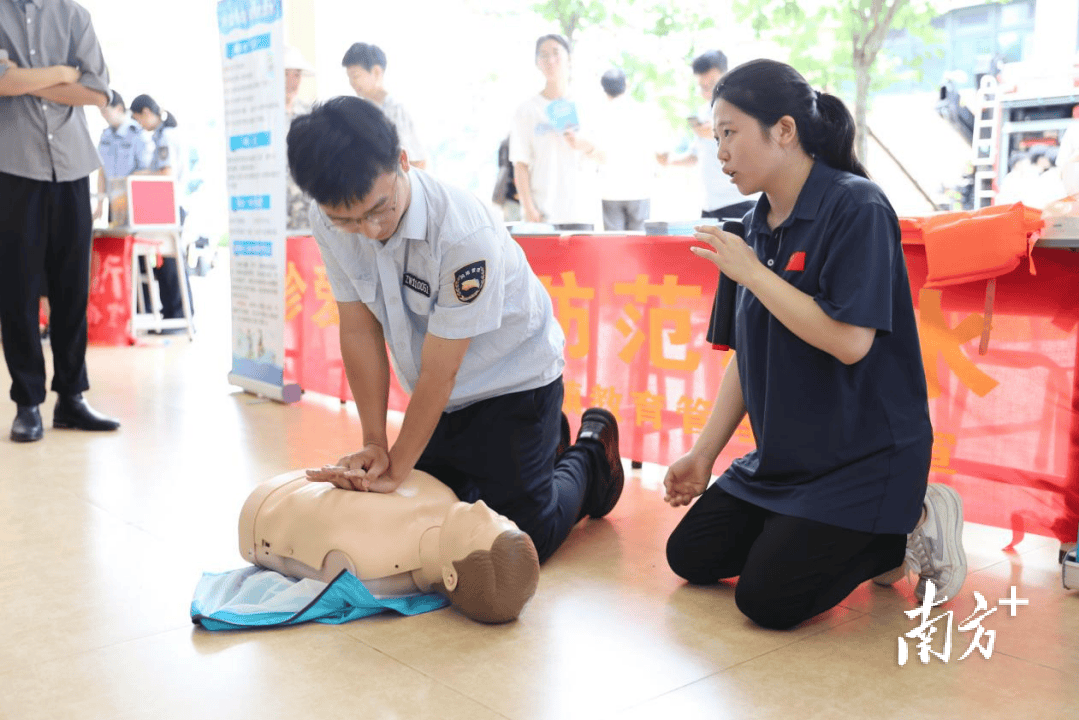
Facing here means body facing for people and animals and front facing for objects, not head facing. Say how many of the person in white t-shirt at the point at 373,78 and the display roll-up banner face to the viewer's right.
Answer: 0

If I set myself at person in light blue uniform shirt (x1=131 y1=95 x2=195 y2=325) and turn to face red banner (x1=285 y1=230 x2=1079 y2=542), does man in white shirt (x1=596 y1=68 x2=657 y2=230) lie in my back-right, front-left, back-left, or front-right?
front-left

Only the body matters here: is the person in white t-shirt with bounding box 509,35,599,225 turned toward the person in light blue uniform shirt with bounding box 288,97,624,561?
yes

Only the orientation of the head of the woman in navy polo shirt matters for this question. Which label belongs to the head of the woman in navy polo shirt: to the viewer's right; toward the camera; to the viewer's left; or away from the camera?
to the viewer's left

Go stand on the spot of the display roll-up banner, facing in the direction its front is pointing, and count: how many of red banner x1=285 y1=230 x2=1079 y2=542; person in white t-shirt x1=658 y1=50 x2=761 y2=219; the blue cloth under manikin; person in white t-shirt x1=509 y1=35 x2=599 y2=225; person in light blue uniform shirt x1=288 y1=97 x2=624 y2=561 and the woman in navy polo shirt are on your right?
0

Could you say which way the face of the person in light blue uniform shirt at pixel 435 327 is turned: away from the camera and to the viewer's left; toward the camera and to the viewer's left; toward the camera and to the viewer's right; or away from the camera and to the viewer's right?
toward the camera and to the viewer's left

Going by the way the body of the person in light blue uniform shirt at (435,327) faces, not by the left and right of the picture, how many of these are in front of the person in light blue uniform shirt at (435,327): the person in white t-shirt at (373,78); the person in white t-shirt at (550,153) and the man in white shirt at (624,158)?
0

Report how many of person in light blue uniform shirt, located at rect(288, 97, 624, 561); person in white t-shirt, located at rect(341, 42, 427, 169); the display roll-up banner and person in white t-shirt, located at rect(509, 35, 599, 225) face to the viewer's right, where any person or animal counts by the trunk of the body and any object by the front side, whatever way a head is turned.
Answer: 0

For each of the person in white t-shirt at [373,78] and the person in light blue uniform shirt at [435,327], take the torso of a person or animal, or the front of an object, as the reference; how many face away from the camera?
0

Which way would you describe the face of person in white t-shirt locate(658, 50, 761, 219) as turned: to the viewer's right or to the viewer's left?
to the viewer's left

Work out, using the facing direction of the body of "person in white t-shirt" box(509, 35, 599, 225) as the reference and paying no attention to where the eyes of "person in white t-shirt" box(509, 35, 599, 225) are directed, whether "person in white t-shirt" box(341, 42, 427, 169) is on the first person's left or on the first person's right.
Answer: on the first person's right

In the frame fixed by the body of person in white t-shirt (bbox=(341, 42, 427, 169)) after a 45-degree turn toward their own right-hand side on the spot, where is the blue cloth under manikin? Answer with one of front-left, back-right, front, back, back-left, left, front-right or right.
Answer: left

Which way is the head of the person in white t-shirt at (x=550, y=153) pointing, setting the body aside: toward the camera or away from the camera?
toward the camera

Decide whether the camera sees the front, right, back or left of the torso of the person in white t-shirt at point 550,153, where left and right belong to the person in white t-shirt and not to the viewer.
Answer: front

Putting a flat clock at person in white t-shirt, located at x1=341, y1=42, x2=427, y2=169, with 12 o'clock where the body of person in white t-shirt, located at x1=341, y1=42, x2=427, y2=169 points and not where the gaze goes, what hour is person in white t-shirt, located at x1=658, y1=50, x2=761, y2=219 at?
person in white t-shirt, located at x1=658, y1=50, x2=761, y2=219 is roughly at 8 o'clock from person in white t-shirt, located at x1=341, y1=42, x2=427, y2=169.

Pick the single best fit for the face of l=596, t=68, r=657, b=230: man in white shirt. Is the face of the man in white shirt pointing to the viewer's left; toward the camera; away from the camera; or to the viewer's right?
away from the camera

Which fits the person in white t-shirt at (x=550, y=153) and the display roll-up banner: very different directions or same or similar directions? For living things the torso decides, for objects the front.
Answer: same or similar directions

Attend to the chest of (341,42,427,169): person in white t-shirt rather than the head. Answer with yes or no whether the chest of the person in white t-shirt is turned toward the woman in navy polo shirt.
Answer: no

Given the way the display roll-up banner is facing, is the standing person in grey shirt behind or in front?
in front
